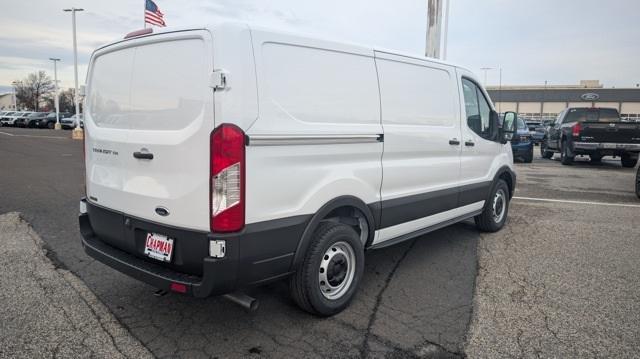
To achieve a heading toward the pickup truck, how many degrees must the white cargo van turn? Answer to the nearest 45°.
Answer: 0° — it already faces it

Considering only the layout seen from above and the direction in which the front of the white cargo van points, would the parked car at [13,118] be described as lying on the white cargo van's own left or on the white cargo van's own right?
on the white cargo van's own left

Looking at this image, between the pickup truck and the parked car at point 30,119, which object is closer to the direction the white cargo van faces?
the pickup truck

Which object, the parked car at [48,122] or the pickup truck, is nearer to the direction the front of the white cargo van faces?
the pickup truck

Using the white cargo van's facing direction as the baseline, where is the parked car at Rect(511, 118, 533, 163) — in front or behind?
in front

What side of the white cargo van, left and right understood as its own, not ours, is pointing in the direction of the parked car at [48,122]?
left

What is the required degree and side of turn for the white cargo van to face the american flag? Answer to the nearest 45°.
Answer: approximately 45° to its left

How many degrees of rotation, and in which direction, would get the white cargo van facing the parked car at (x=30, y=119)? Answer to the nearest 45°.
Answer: approximately 90° to its left

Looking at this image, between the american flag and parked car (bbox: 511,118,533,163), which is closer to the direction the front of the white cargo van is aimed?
the parked car

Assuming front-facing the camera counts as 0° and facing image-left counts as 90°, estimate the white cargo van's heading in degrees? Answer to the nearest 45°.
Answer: approximately 225°
